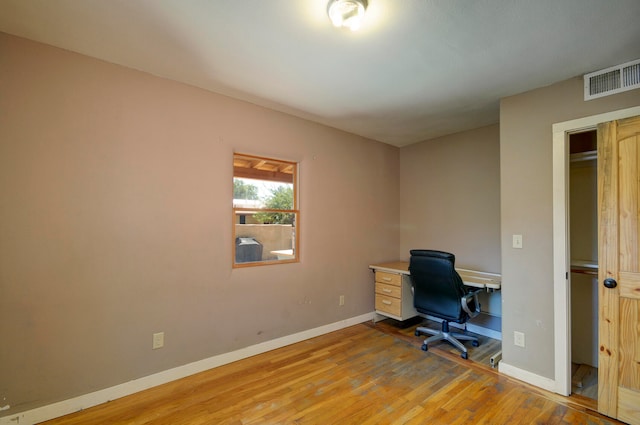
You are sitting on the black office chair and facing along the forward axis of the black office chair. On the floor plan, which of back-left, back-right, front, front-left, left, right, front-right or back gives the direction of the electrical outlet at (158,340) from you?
back

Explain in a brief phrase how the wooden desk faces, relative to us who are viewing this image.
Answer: facing the viewer and to the left of the viewer

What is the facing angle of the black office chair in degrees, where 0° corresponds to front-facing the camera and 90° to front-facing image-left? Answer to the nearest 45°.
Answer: approximately 225°

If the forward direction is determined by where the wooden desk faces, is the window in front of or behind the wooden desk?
in front

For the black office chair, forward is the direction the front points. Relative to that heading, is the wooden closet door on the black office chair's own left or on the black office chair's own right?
on the black office chair's own right

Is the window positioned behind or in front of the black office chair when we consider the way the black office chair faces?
behind

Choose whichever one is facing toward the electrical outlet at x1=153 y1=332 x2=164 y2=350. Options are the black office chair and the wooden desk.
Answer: the wooden desk

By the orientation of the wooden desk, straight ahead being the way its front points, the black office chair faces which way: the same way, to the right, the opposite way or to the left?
the opposite way
